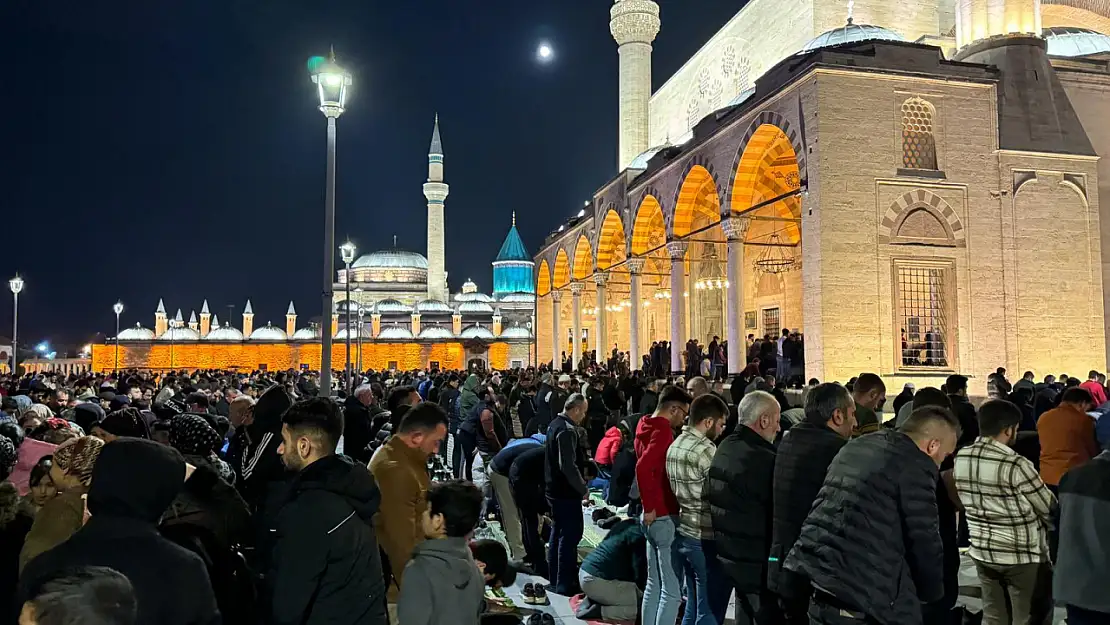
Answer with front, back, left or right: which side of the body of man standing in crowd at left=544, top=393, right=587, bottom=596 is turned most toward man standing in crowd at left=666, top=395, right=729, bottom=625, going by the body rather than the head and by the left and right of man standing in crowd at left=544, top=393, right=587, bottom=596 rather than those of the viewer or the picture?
right

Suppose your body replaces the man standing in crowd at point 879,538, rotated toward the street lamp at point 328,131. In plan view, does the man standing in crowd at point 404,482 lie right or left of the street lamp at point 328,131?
left

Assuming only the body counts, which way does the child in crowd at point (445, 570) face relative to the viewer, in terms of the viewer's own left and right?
facing away from the viewer and to the left of the viewer

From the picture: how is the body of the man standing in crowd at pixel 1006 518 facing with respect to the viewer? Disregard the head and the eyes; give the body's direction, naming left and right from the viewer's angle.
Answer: facing away from the viewer and to the right of the viewer

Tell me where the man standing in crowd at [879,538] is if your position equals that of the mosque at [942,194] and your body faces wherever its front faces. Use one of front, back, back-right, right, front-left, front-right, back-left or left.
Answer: front-left

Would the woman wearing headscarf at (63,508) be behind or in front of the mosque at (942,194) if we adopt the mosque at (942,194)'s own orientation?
in front
